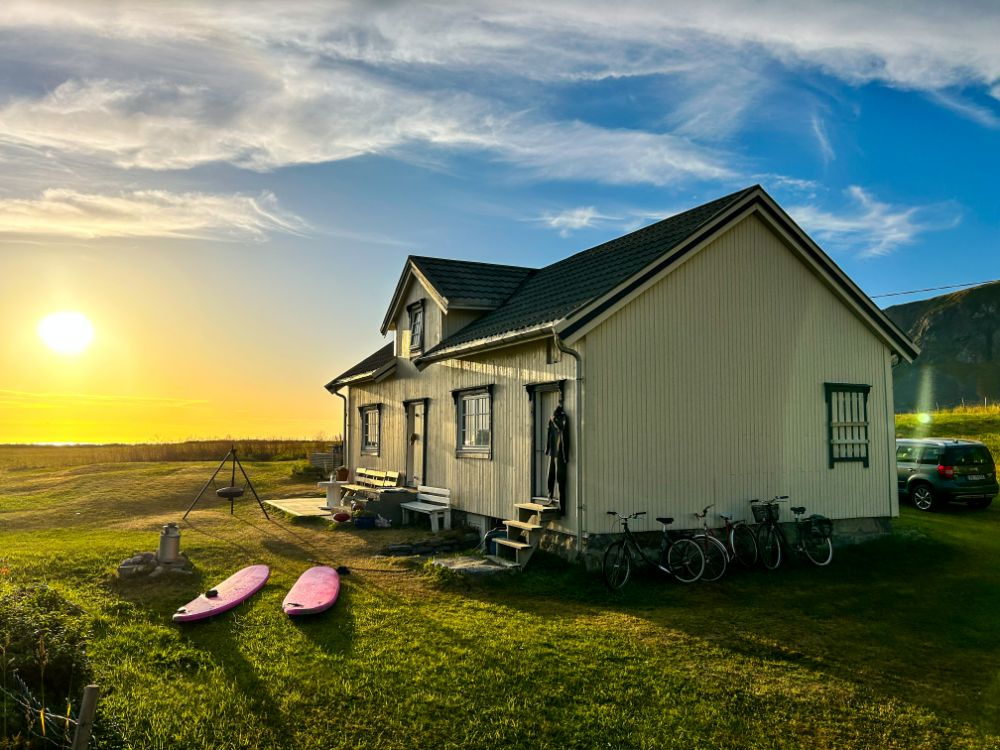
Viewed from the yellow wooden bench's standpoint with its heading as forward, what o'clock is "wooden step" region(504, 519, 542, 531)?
The wooden step is roughly at 10 o'clock from the yellow wooden bench.

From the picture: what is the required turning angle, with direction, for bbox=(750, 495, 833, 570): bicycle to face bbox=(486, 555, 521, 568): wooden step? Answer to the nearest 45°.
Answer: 0° — it already faces it

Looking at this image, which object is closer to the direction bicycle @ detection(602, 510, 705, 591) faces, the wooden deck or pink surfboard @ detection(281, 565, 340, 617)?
the pink surfboard

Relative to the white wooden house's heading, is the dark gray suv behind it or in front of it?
behind

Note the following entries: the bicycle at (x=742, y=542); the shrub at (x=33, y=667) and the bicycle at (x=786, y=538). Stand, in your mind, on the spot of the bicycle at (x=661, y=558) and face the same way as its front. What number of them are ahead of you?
1

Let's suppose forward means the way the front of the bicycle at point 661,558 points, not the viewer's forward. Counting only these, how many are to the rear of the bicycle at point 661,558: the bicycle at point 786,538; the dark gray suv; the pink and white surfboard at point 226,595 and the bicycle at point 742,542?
3

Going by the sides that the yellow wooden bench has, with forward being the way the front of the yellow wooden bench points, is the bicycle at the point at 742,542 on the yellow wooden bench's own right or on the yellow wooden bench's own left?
on the yellow wooden bench's own left

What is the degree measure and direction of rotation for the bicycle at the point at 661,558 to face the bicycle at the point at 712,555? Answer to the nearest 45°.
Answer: approximately 180°

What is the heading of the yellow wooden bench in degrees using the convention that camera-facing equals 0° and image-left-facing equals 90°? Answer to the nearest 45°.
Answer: approximately 45°

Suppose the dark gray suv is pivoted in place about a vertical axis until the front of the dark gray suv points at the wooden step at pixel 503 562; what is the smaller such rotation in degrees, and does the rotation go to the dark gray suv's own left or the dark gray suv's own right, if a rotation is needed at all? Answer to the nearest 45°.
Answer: approximately 90° to the dark gray suv's own left

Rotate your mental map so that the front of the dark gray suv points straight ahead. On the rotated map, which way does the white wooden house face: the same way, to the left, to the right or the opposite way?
to the left

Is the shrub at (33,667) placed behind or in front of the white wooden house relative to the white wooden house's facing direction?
in front

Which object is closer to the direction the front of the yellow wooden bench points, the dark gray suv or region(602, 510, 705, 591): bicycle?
the bicycle

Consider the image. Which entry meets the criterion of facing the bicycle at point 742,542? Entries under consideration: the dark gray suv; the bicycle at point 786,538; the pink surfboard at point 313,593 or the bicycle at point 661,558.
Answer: the bicycle at point 786,538

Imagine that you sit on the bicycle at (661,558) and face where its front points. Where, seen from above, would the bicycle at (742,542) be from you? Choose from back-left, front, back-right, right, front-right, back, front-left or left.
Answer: back

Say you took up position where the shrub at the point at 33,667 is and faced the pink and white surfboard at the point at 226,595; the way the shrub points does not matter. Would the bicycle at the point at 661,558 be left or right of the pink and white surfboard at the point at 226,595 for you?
right
